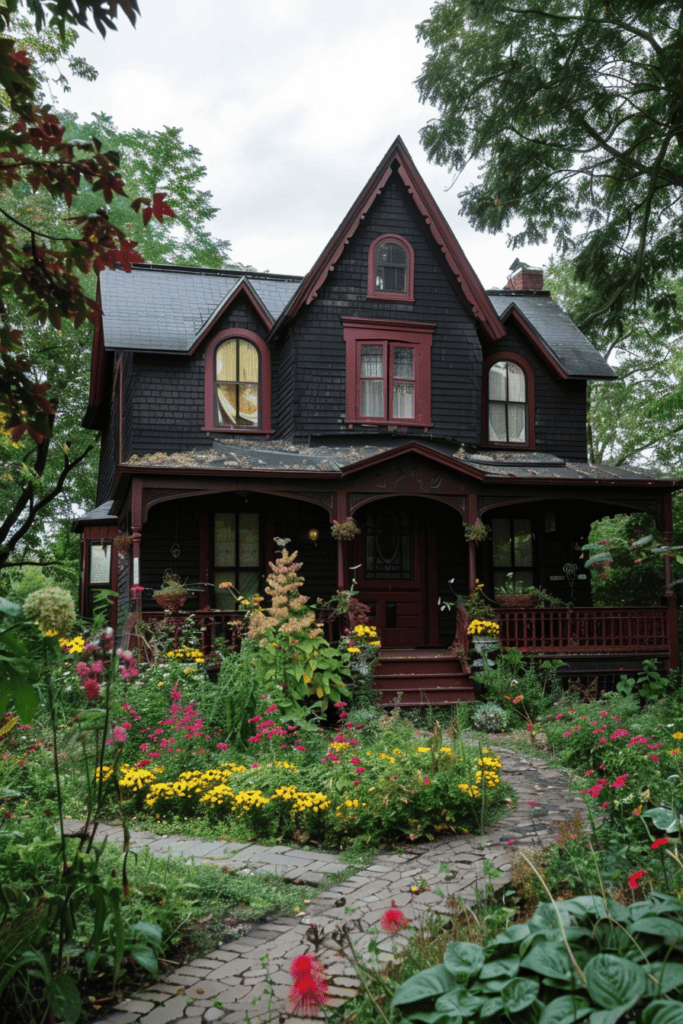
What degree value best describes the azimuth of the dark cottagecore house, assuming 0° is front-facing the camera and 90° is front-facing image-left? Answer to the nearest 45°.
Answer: approximately 0°
